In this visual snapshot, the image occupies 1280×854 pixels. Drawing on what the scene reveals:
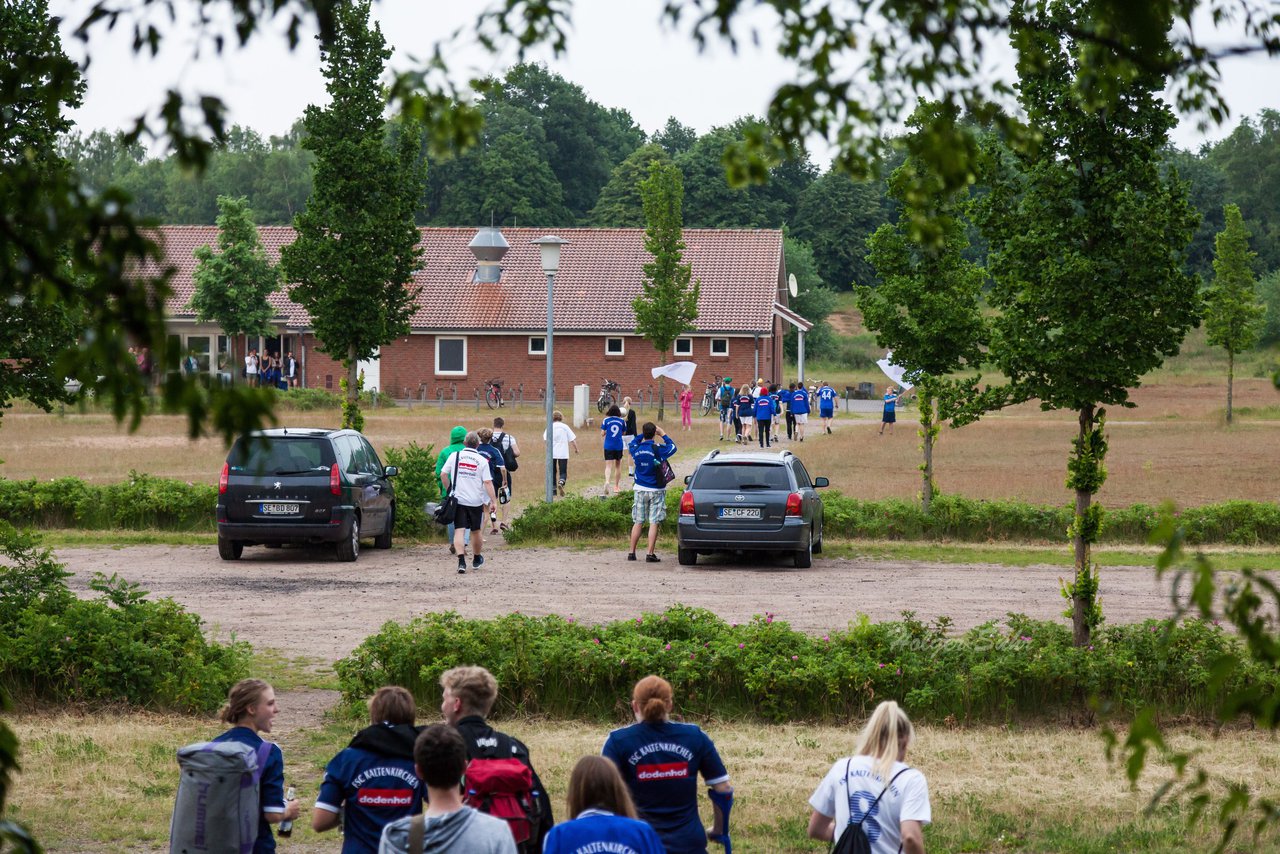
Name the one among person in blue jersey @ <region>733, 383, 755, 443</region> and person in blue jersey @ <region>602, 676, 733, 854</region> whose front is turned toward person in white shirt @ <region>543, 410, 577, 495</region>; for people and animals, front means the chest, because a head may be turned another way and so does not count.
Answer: person in blue jersey @ <region>602, 676, 733, 854</region>

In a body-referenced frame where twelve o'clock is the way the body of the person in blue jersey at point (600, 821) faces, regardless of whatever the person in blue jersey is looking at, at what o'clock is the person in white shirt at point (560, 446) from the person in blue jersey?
The person in white shirt is roughly at 12 o'clock from the person in blue jersey.

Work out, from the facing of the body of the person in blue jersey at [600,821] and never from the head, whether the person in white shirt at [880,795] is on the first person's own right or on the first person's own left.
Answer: on the first person's own right

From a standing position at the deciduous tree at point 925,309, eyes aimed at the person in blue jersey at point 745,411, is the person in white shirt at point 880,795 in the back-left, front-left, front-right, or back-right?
back-left

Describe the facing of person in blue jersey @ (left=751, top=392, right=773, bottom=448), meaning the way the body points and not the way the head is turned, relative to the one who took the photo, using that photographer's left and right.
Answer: facing away from the viewer

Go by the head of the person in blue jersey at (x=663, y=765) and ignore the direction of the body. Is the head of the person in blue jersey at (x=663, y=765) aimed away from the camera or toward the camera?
away from the camera

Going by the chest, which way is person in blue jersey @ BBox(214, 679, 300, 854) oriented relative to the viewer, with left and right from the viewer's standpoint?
facing away from the viewer and to the right of the viewer

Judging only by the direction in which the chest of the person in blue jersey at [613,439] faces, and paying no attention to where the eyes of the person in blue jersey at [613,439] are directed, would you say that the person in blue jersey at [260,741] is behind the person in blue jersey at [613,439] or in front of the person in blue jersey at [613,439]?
behind

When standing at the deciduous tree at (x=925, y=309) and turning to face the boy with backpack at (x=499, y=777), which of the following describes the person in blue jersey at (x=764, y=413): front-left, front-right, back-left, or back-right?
back-right

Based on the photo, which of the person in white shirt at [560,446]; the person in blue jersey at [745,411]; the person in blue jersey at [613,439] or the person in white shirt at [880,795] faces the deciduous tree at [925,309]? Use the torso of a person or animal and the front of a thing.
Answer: the person in white shirt at [880,795]

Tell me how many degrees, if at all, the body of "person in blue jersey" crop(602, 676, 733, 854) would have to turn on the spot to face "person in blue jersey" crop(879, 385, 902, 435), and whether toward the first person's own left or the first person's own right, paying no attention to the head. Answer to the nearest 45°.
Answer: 0° — they already face them

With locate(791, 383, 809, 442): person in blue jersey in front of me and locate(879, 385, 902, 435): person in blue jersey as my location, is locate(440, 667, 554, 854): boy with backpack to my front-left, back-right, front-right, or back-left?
front-left

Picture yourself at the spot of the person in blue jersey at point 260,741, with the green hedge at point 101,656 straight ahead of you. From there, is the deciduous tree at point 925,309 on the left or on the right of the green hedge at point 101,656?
right

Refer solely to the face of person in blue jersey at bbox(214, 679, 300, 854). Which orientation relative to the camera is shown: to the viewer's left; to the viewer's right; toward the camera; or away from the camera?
to the viewer's right

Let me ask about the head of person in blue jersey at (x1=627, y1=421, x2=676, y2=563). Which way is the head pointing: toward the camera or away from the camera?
away from the camera

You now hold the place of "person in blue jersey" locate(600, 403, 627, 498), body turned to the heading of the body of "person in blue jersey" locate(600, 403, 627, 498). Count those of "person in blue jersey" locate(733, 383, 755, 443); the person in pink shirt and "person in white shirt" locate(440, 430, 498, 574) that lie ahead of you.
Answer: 2

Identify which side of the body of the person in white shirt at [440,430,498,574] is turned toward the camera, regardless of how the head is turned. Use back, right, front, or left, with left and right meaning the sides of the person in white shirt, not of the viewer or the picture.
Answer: back
